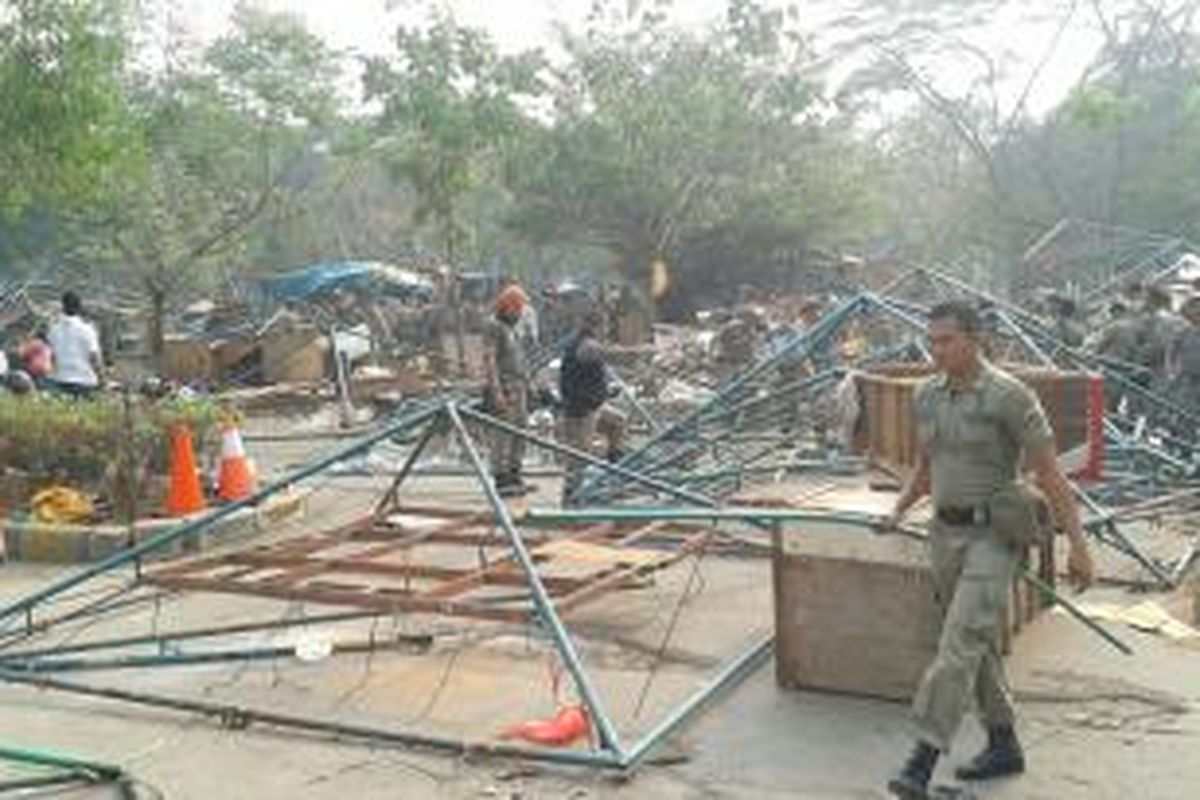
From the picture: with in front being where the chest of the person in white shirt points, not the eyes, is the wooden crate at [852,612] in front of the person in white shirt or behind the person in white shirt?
behind

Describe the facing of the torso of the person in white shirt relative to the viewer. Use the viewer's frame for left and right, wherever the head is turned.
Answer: facing away from the viewer

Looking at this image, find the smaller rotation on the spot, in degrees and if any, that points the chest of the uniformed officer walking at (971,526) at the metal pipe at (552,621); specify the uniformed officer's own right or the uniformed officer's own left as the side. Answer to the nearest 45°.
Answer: approximately 45° to the uniformed officer's own right

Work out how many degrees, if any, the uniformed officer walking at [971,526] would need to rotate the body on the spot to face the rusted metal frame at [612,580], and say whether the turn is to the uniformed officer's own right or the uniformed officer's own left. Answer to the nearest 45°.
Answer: approximately 90° to the uniformed officer's own right

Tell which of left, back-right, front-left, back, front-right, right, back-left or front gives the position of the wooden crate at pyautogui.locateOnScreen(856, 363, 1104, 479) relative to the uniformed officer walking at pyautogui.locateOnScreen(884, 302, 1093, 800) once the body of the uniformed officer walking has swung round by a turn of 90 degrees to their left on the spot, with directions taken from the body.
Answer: back-left

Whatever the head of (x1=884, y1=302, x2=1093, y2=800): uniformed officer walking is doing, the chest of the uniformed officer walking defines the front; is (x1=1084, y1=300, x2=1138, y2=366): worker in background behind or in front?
behind

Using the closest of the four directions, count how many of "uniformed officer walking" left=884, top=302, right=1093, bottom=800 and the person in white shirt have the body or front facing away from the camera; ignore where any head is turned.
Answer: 1

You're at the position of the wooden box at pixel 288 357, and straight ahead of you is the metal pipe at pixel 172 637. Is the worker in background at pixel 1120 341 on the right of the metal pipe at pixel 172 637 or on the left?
left

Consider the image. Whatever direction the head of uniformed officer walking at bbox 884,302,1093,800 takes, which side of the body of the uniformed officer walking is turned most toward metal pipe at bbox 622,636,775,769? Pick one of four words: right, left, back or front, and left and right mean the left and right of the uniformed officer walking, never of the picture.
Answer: right

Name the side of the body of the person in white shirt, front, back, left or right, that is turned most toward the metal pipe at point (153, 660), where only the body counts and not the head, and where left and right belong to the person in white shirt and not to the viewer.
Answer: back

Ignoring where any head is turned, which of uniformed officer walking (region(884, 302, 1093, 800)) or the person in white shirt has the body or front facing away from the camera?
the person in white shirt

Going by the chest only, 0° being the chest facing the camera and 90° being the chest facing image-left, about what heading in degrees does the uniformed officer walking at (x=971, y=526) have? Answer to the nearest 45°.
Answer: approximately 45°
